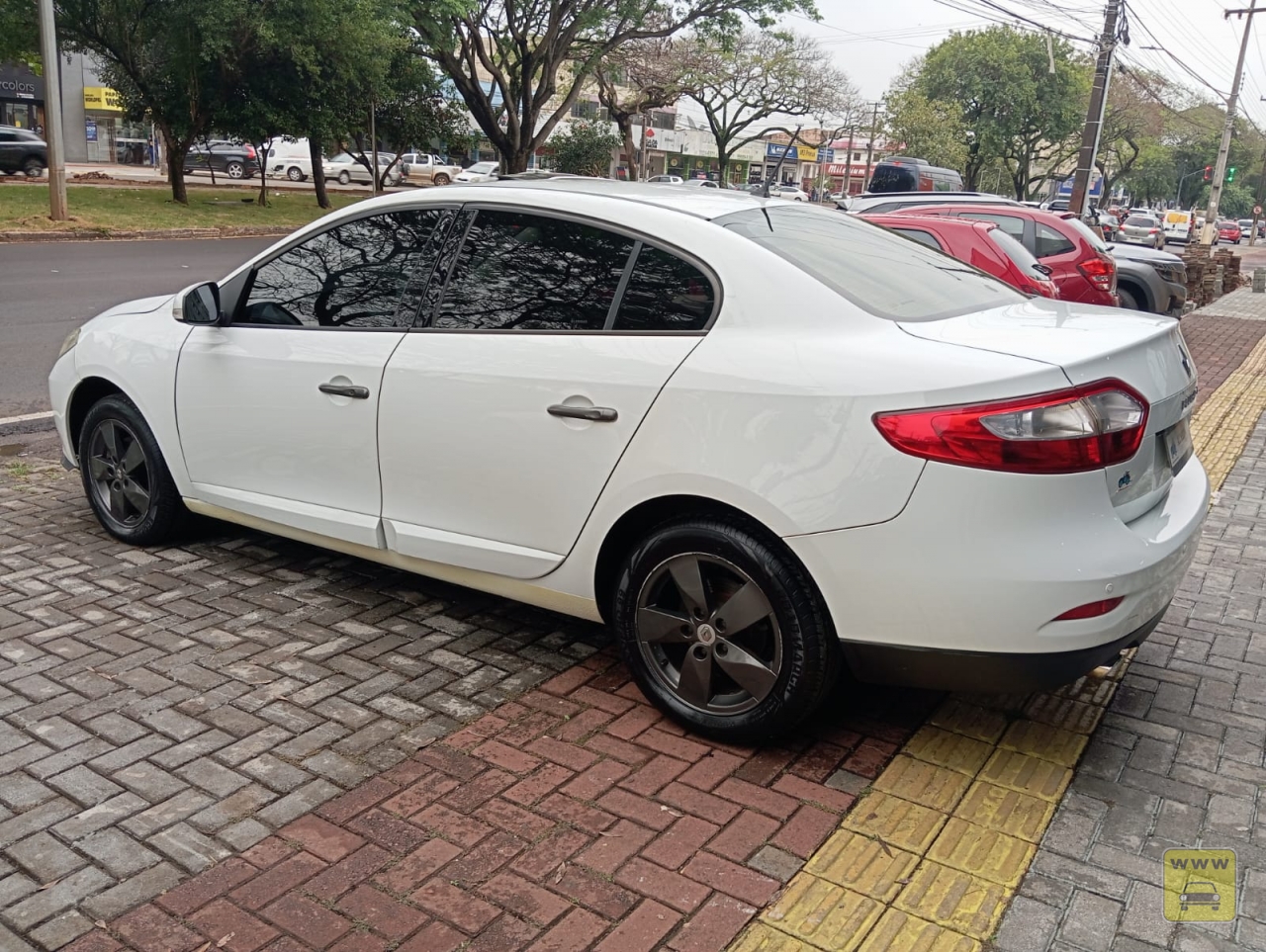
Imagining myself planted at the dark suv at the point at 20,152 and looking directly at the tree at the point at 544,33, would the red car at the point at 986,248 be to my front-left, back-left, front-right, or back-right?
front-right

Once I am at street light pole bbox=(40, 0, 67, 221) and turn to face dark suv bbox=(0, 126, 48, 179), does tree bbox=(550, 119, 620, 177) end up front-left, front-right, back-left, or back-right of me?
front-right

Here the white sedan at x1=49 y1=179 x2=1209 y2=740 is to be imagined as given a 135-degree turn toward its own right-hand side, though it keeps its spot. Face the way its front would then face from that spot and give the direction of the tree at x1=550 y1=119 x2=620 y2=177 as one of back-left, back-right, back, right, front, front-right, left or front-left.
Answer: left

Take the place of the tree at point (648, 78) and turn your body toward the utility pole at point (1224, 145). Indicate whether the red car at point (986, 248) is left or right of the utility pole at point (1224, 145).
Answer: right

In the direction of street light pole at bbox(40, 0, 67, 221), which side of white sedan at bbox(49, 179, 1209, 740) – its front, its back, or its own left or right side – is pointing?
front

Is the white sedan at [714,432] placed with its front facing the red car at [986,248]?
no

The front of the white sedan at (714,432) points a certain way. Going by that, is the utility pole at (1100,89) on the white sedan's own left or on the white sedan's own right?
on the white sedan's own right

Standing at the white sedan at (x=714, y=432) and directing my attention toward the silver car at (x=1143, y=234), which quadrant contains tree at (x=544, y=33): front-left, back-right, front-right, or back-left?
front-left

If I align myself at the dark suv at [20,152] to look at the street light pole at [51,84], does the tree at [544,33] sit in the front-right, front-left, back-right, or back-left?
front-left

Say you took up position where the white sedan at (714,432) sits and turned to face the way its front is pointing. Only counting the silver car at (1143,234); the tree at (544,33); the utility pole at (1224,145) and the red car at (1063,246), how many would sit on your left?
0

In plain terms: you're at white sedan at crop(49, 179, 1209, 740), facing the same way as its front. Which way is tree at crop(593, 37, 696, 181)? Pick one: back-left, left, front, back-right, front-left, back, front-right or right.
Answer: front-right

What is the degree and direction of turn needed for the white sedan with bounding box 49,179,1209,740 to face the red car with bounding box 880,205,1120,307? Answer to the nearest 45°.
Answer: approximately 90° to its right

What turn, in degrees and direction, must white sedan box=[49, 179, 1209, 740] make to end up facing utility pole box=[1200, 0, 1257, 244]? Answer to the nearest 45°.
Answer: approximately 90° to its right

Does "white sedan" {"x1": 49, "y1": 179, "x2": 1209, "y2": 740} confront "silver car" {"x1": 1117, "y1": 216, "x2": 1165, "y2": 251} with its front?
no

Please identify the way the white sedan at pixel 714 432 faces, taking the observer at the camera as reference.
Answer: facing away from the viewer and to the left of the viewer

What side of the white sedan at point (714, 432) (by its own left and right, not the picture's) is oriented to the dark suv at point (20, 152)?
front
